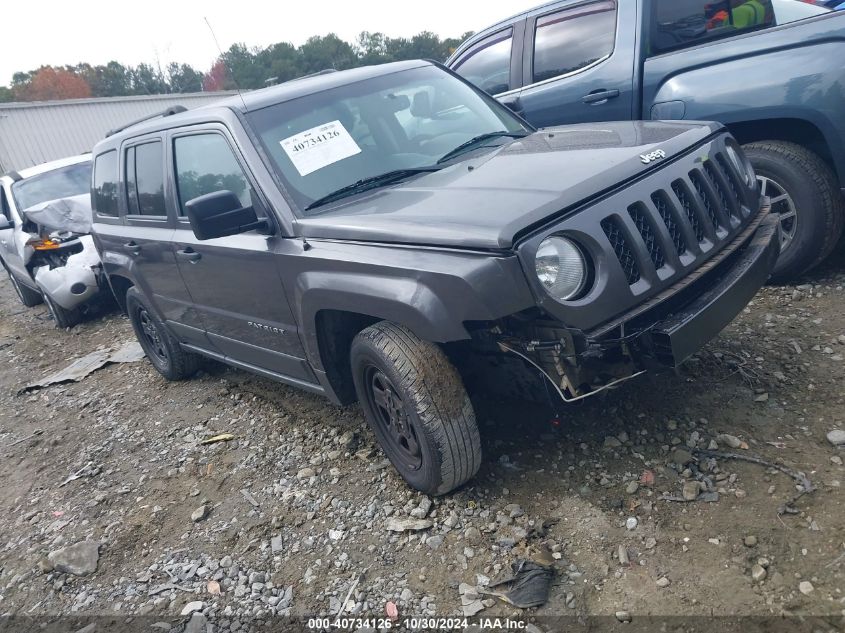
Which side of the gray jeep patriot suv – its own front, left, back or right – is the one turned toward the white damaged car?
back

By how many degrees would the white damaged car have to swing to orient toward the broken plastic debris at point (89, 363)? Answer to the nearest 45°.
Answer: approximately 45° to its right

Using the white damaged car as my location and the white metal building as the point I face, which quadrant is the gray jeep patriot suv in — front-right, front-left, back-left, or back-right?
back-right

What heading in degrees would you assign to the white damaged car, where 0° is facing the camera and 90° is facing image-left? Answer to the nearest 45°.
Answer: approximately 315°

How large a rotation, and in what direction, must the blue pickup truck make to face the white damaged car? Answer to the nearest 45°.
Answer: approximately 45° to its left

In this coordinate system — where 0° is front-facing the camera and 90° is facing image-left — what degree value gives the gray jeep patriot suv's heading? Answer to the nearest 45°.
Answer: approximately 315°

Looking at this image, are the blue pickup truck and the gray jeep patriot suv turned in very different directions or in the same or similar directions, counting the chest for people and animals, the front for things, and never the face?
very different directions

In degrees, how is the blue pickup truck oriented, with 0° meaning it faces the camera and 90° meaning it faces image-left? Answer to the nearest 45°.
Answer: approximately 135°

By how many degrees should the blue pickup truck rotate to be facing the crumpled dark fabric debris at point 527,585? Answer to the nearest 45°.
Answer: approximately 135° to its left

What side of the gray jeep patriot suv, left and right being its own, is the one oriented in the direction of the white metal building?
back
